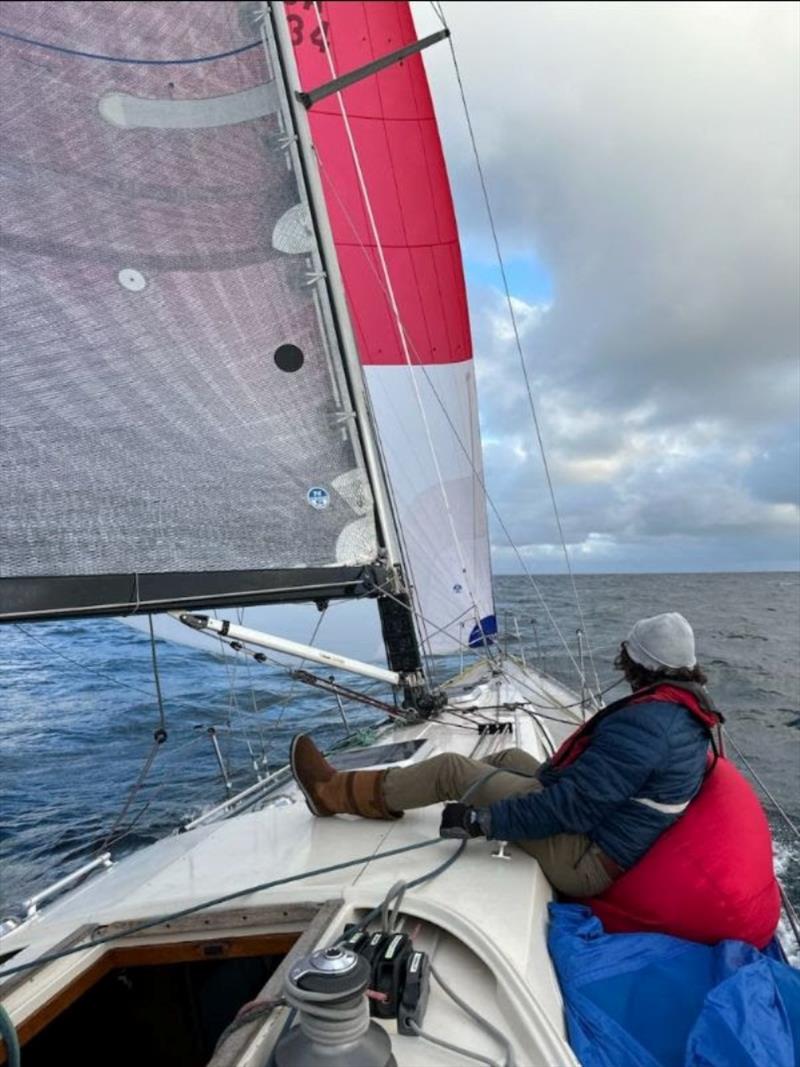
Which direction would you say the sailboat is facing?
away from the camera

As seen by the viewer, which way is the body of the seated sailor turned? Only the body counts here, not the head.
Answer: to the viewer's left

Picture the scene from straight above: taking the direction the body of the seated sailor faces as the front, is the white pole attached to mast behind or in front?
in front
